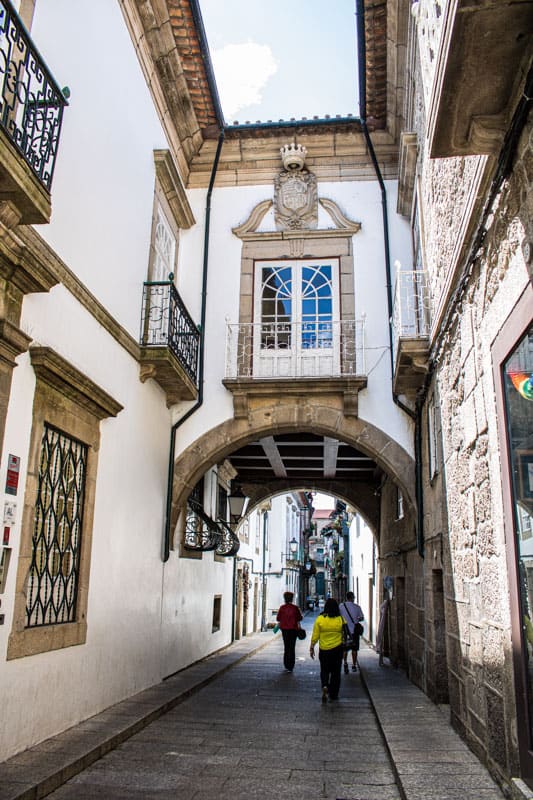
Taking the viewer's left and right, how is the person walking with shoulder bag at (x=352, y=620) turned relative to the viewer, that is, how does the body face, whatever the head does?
facing away from the viewer

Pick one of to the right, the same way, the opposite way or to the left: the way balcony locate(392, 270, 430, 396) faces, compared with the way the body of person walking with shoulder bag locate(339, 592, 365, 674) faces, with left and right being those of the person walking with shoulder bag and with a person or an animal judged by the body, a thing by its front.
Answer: to the left

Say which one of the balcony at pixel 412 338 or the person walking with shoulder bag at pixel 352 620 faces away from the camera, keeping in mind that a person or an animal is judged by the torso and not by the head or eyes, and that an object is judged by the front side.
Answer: the person walking with shoulder bag

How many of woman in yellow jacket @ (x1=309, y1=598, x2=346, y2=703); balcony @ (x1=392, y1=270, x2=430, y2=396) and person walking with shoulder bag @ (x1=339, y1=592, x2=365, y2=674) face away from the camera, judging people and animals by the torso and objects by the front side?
2

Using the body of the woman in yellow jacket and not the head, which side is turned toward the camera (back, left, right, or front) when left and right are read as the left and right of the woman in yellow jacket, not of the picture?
back

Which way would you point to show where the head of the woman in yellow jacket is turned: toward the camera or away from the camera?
away from the camera

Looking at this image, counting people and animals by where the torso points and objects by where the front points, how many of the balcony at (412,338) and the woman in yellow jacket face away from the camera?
1

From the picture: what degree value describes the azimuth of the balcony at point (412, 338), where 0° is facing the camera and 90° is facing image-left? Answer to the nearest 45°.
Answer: approximately 90°

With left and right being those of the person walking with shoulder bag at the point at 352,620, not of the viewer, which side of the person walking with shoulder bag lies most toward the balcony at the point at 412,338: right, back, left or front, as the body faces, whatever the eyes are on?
back

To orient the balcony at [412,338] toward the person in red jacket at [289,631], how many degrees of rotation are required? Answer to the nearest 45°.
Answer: approximately 45° to its right

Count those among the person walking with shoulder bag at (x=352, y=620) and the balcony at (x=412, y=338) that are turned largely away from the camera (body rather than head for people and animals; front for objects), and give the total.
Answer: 1

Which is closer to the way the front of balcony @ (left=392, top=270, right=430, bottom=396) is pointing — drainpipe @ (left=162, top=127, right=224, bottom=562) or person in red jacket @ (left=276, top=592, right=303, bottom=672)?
the drainpipe
